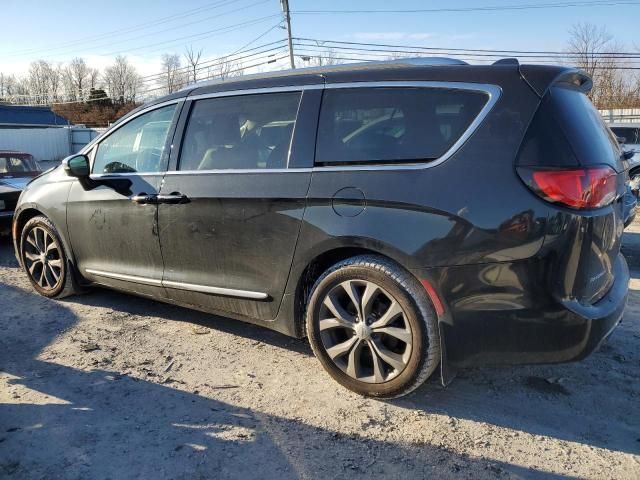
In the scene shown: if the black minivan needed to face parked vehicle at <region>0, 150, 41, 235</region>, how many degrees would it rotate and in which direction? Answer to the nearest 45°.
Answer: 0° — it already faces it

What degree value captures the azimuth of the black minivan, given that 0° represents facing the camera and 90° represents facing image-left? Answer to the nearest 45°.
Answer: approximately 135°

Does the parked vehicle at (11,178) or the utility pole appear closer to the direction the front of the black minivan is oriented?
the parked vehicle

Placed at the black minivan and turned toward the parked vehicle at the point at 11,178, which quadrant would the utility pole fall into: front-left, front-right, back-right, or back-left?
front-right

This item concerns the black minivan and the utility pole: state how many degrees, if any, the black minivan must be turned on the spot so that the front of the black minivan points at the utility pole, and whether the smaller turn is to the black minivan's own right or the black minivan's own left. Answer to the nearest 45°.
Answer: approximately 45° to the black minivan's own right

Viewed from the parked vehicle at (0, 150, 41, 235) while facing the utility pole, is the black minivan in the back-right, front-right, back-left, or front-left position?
back-right
